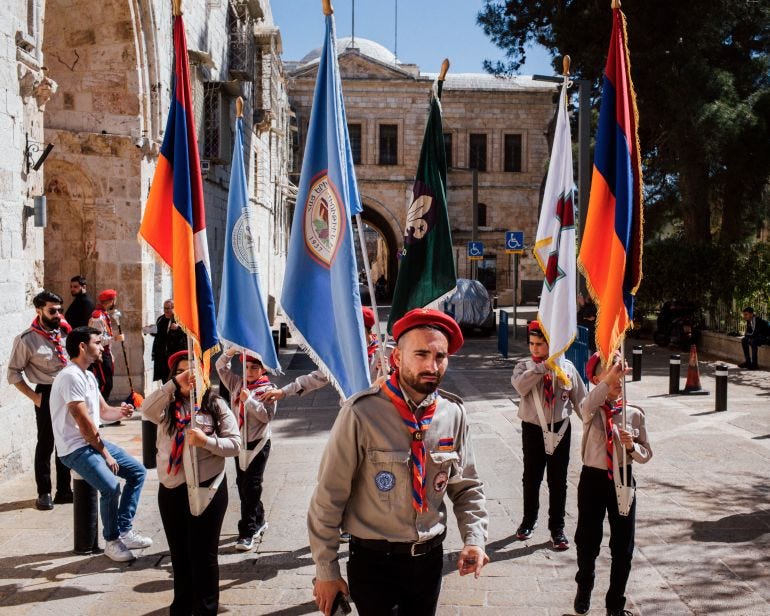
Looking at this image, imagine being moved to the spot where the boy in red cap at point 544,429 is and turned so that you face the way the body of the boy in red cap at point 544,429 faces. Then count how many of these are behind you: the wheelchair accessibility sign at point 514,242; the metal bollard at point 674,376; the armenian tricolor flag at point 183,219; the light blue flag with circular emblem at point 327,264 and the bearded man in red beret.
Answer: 2

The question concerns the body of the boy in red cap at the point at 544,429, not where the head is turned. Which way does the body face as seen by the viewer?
toward the camera

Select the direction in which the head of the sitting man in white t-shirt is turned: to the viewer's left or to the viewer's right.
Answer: to the viewer's right

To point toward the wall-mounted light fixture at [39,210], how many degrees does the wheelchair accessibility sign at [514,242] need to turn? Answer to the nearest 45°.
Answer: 0° — it already faces it

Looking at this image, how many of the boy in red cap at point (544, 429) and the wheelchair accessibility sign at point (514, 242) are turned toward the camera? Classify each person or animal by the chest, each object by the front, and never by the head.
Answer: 2

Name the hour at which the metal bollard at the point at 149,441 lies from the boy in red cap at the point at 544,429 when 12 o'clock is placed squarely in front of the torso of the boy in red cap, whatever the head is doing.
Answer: The metal bollard is roughly at 3 o'clock from the boy in red cap.

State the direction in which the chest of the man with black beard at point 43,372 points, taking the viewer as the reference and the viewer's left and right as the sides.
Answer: facing the viewer and to the right of the viewer

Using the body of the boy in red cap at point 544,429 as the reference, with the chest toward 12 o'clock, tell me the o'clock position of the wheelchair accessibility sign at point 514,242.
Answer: The wheelchair accessibility sign is roughly at 6 o'clock from the boy in red cap.

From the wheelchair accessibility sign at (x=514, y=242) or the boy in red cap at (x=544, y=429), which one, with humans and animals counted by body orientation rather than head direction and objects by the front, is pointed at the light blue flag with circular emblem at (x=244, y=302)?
the wheelchair accessibility sign

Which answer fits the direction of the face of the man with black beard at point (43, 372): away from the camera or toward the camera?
toward the camera

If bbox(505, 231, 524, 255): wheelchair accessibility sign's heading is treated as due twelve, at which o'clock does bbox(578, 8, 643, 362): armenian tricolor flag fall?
The armenian tricolor flag is roughly at 12 o'clock from the wheelchair accessibility sign.

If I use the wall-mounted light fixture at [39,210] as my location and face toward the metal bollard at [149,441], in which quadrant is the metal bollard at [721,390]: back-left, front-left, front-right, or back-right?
front-left

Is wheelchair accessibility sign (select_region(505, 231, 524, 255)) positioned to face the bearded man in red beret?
yes

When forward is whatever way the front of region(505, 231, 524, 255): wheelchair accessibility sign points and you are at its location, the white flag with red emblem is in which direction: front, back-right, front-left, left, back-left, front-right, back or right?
front

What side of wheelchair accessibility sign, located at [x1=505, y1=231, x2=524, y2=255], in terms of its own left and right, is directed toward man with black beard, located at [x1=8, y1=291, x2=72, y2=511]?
front

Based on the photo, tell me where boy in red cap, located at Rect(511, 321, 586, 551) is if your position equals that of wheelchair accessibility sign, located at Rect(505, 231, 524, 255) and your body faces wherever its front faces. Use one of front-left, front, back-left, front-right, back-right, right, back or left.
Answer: front
